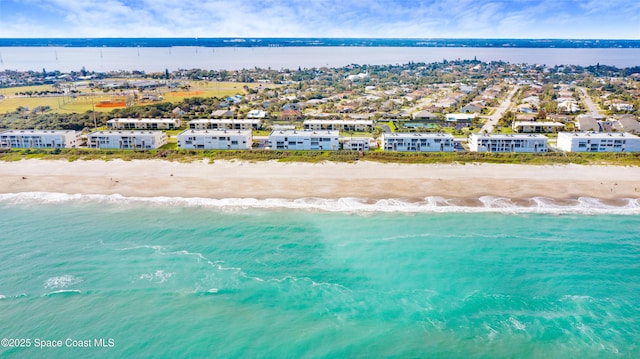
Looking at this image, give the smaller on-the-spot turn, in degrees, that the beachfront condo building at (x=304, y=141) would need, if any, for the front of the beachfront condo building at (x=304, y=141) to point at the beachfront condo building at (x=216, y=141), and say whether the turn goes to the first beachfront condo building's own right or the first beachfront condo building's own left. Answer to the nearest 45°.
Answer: approximately 90° to the first beachfront condo building's own right

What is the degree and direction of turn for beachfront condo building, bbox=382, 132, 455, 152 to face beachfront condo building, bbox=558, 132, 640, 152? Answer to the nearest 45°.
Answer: approximately 90° to its left

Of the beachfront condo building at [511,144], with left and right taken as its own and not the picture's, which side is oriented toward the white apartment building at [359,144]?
right

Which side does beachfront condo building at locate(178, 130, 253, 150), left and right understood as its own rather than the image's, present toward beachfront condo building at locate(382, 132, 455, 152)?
left

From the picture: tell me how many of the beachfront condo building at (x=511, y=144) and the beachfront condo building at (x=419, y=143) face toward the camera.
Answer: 2

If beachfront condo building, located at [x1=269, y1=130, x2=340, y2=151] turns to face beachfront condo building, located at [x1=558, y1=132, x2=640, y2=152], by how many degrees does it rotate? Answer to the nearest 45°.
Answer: approximately 90° to its left

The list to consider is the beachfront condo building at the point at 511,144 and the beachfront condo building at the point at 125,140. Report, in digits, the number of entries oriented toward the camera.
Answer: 2

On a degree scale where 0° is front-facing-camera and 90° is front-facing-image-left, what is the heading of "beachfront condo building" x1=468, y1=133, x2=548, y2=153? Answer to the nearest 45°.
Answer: approximately 0°

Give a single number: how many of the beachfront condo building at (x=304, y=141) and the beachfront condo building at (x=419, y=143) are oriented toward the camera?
2

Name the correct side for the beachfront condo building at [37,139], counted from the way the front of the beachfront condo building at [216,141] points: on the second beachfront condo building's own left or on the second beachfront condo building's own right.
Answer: on the second beachfront condo building's own right
